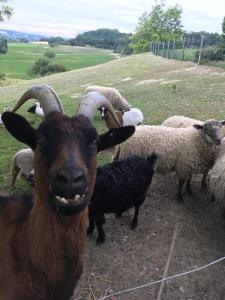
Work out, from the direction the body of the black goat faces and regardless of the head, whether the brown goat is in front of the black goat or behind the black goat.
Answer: in front

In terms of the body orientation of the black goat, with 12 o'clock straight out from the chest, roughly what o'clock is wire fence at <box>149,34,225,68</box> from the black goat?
The wire fence is roughly at 5 o'clock from the black goat.

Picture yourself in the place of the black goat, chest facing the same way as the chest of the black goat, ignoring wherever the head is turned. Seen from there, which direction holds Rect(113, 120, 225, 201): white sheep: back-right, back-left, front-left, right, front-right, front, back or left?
back

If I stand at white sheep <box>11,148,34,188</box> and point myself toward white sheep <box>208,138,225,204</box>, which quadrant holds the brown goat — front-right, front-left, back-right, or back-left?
front-right

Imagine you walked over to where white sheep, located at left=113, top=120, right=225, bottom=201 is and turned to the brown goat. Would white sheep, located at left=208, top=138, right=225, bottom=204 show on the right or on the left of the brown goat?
left

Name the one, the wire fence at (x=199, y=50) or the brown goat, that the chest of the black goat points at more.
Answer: the brown goat

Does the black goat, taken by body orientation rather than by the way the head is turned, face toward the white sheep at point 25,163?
no

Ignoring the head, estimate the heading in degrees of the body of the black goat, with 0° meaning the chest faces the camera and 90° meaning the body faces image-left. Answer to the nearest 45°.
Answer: approximately 45°
